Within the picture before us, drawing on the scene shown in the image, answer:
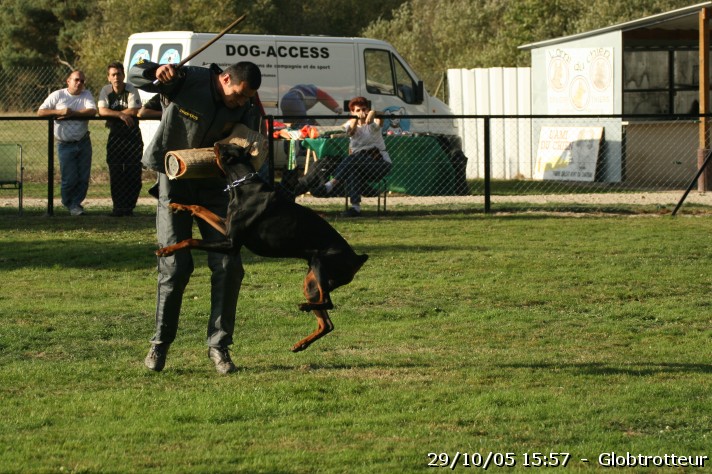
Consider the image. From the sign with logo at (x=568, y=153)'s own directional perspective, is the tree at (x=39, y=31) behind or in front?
behind

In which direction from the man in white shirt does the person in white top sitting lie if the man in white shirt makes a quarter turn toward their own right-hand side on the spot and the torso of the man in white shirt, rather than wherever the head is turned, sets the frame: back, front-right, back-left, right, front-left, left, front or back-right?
back

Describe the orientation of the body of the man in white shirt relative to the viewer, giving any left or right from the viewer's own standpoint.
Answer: facing the viewer

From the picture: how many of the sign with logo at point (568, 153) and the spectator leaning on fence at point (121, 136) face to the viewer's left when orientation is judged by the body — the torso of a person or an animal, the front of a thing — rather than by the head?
0

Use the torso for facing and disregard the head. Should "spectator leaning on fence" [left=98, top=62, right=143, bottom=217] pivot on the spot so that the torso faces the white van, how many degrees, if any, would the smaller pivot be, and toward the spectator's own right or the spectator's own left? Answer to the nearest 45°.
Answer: approximately 135° to the spectator's own left

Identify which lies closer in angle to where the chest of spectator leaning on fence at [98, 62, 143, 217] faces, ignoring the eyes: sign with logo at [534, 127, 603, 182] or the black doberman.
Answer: the black doberman

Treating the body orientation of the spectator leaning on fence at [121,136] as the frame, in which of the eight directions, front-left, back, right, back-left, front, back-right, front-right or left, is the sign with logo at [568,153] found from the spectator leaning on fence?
back-left

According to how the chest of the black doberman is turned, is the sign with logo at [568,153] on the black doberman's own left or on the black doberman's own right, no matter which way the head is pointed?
on the black doberman's own right

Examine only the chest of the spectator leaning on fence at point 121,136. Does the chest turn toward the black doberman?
yes

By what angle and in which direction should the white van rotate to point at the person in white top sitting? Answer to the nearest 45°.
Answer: approximately 135° to its right

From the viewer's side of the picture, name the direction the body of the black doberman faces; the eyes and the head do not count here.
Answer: to the viewer's left

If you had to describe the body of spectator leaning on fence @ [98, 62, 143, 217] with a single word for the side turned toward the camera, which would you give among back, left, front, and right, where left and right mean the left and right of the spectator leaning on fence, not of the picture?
front

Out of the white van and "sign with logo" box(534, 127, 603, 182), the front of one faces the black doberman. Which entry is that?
the sign with logo

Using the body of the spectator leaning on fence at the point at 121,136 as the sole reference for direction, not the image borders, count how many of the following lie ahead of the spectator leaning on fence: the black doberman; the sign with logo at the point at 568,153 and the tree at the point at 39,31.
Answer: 1

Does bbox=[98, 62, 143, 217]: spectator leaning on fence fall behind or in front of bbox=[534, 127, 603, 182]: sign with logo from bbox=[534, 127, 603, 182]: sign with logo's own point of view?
in front

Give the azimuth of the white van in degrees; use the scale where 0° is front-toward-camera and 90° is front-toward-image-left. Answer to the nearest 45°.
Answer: approximately 225°

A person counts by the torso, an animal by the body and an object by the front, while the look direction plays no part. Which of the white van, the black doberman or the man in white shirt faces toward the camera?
the man in white shirt
